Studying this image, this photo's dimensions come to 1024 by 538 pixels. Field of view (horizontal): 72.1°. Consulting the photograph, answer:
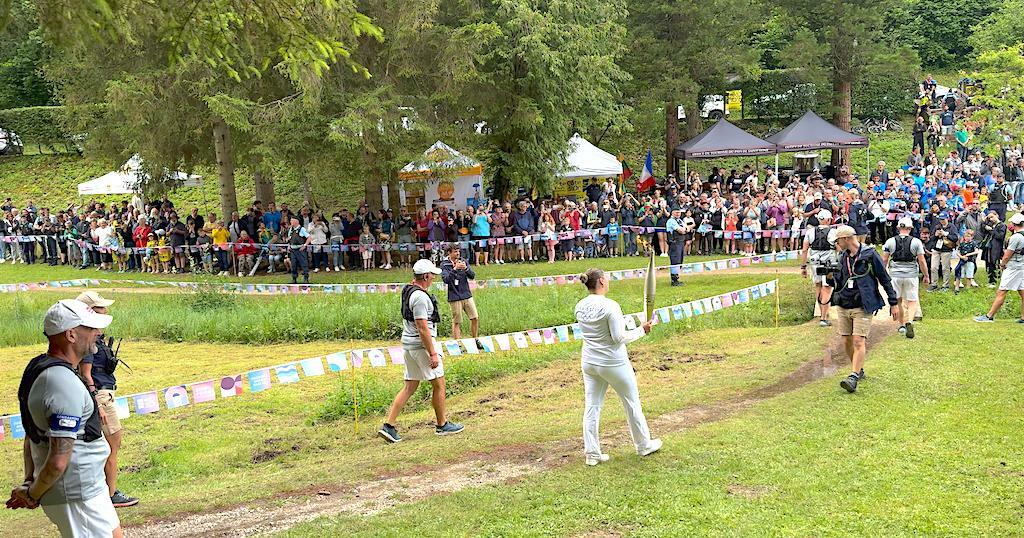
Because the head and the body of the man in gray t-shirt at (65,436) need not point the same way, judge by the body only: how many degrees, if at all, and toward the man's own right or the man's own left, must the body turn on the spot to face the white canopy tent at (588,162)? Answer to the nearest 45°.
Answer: approximately 45° to the man's own left

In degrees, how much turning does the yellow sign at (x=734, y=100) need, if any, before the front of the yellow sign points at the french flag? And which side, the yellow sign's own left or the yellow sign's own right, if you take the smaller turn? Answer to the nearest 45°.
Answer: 0° — it already faces it

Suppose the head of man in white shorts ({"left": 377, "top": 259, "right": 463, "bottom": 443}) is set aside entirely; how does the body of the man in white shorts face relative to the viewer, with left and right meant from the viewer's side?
facing to the right of the viewer

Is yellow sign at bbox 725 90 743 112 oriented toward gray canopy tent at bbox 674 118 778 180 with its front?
yes

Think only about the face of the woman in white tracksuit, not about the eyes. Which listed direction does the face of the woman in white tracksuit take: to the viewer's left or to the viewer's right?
to the viewer's right

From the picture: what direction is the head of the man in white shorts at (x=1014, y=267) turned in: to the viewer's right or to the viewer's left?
to the viewer's left

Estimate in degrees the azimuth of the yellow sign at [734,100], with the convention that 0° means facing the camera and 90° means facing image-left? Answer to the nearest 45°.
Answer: approximately 0°

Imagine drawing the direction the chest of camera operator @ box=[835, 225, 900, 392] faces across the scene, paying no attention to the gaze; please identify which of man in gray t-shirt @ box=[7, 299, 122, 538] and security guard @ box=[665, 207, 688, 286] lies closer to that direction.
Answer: the man in gray t-shirt

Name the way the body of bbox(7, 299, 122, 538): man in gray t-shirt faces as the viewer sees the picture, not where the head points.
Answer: to the viewer's right

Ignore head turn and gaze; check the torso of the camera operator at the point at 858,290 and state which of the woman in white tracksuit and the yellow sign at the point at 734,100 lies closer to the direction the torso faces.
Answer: the woman in white tracksuit

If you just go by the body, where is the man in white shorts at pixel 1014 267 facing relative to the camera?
to the viewer's left

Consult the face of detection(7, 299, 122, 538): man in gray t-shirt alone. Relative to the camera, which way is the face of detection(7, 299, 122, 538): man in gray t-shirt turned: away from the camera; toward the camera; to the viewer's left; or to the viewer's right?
to the viewer's right

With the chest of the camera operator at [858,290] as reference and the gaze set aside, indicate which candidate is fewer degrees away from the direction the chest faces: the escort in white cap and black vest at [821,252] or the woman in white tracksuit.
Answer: the woman in white tracksuit

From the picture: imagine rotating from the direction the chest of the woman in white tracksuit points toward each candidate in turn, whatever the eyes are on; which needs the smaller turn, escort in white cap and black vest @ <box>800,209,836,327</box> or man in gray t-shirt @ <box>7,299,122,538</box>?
the escort in white cap and black vest

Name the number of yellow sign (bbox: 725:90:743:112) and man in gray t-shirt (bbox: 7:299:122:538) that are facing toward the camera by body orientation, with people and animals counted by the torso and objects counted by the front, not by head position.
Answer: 1

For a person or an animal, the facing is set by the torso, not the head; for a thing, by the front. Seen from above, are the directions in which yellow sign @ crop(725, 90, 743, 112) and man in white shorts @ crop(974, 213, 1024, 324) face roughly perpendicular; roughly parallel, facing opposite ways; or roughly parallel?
roughly perpendicular

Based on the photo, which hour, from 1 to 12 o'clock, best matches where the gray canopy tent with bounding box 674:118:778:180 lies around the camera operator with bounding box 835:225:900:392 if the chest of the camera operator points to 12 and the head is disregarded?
The gray canopy tent is roughly at 4 o'clock from the camera operator.
